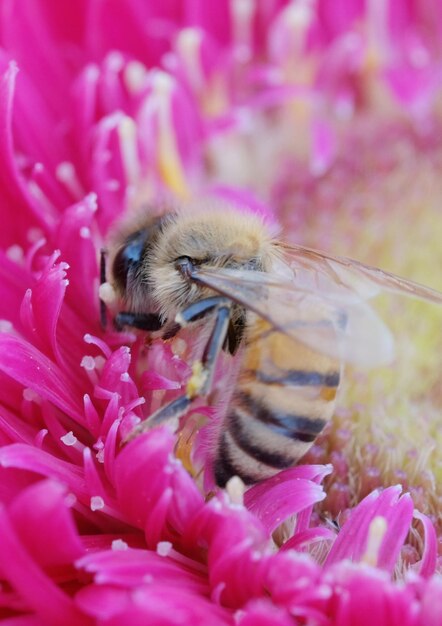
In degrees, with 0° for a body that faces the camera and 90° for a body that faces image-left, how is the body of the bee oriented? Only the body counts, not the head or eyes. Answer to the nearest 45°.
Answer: approximately 90°
